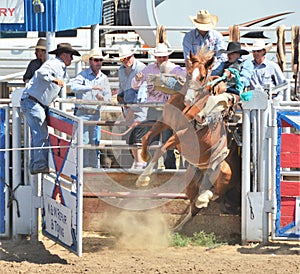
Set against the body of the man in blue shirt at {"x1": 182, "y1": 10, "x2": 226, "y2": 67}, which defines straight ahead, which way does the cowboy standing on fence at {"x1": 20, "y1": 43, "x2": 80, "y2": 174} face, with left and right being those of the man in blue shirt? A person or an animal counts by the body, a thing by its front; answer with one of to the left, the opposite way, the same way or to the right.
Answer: to the left

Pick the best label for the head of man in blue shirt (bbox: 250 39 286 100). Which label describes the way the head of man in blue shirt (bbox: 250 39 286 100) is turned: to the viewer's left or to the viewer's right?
to the viewer's left

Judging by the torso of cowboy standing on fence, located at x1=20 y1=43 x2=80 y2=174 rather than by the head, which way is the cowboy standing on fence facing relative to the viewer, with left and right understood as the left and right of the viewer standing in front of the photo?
facing to the right of the viewer

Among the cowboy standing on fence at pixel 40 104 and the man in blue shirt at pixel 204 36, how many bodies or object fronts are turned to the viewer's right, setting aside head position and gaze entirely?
1

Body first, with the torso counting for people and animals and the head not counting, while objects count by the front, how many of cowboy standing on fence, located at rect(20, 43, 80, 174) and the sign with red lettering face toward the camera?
1

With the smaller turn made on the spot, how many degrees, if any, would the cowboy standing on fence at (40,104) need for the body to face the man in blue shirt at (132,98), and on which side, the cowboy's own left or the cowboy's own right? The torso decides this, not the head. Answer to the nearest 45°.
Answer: approximately 45° to the cowboy's own left

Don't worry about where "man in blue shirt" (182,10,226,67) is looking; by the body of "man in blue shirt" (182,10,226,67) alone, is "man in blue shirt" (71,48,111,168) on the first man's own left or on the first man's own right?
on the first man's own right

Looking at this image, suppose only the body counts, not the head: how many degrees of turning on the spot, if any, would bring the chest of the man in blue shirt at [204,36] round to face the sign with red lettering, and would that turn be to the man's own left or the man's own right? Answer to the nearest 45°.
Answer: approximately 90° to the man's own right

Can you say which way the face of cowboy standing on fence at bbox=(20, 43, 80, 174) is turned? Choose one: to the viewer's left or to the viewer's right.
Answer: to the viewer's right

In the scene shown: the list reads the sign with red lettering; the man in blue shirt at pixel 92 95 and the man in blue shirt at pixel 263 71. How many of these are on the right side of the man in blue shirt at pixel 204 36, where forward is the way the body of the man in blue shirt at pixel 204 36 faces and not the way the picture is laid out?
2
